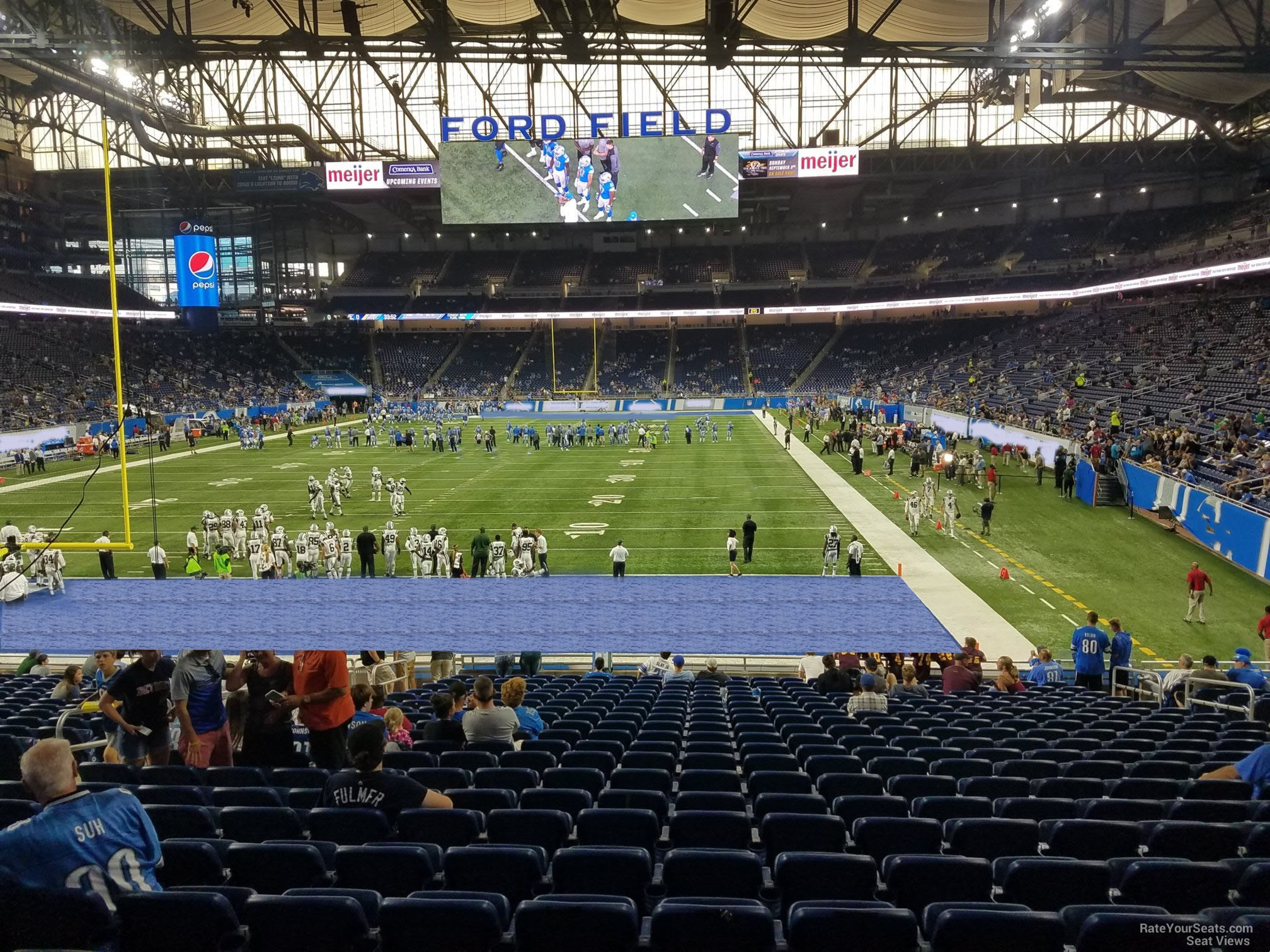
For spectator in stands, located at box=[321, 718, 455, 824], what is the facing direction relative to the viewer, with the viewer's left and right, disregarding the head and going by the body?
facing away from the viewer

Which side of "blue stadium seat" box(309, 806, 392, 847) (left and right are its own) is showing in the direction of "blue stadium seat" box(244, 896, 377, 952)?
back

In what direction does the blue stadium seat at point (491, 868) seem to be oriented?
away from the camera

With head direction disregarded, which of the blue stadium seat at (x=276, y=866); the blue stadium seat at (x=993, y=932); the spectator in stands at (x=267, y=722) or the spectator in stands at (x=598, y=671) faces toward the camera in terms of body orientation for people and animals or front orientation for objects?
the spectator in stands at (x=267, y=722)

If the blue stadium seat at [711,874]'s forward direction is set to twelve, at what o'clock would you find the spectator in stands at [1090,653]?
The spectator in stands is roughly at 1 o'clock from the blue stadium seat.

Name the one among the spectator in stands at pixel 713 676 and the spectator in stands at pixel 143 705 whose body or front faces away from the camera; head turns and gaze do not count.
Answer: the spectator in stands at pixel 713 676

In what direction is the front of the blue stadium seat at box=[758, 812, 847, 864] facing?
away from the camera

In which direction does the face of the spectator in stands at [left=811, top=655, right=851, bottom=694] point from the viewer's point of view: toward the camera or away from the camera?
away from the camera

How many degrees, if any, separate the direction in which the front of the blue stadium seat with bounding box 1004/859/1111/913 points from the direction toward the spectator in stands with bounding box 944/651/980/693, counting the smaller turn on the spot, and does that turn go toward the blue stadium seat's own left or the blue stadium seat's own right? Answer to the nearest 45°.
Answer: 0° — it already faces them

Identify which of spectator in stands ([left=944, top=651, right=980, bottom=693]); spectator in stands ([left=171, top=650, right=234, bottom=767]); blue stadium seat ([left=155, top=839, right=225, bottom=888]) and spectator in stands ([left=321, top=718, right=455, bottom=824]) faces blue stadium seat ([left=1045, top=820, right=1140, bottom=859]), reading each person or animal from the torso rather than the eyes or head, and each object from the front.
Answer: spectator in stands ([left=171, top=650, right=234, bottom=767])

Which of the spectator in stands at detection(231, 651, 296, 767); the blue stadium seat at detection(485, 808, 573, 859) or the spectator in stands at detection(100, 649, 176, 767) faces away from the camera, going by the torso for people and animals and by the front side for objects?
the blue stadium seat
